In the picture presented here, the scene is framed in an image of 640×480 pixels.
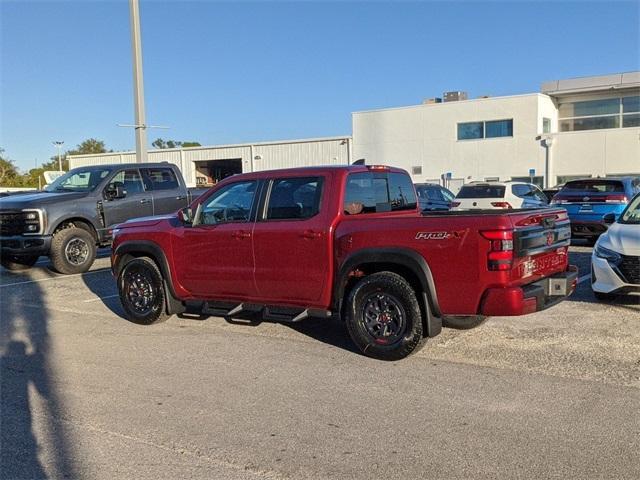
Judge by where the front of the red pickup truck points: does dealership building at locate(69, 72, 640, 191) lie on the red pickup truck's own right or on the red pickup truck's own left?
on the red pickup truck's own right

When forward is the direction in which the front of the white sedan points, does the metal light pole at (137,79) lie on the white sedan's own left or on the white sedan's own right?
on the white sedan's own right

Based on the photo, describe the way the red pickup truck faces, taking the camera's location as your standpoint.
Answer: facing away from the viewer and to the left of the viewer

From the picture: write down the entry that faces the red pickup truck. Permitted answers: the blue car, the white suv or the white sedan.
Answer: the white sedan

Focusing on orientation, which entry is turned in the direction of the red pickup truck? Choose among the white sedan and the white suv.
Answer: the white sedan

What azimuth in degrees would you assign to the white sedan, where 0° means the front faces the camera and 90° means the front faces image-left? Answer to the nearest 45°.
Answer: approximately 45°

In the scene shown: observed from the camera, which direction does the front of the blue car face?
facing away from the viewer and to the right of the viewer

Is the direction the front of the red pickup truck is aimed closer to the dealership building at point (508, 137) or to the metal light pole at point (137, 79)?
the metal light pole

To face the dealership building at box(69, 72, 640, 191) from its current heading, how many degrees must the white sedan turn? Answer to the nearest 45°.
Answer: approximately 135° to its right

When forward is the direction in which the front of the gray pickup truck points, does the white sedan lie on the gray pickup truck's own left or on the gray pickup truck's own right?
on the gray pickup truck's own left

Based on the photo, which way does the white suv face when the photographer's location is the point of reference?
facing away from the viewer and to the right of the viewer
